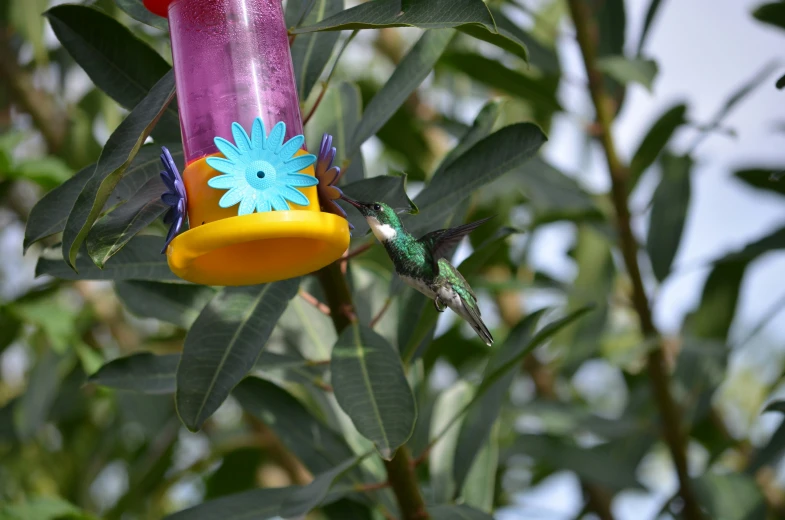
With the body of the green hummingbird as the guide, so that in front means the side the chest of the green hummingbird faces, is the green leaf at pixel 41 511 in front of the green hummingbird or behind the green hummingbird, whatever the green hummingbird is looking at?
in front

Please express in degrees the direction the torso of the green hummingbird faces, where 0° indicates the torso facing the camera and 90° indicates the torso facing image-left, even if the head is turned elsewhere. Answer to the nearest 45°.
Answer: approximately 90°

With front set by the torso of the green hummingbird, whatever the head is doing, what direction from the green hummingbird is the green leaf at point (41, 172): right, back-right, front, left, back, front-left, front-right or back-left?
front-right

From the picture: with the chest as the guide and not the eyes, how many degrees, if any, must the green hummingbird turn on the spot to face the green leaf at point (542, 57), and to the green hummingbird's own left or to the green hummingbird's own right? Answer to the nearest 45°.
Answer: approximately 90° to the green hummingbird's own right

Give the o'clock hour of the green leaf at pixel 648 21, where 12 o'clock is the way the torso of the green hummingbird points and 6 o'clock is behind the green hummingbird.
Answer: The green leaf is roughly at 4 o'clock from the green hummingbird.
